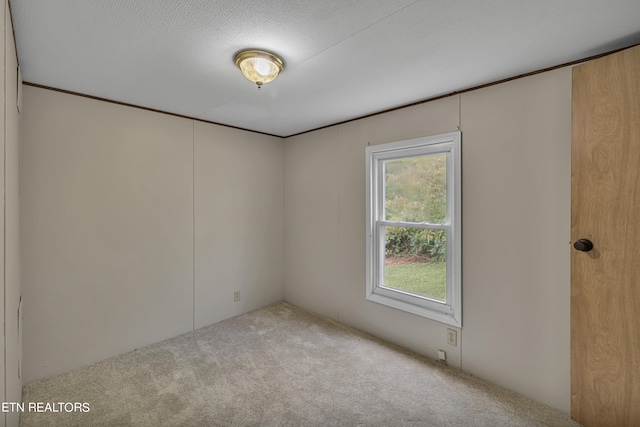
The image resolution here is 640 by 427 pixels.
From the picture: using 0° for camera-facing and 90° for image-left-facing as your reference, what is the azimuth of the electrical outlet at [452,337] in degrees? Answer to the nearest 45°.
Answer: approximately 45°

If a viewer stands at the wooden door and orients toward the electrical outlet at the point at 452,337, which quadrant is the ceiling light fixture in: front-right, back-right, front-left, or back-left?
front-left

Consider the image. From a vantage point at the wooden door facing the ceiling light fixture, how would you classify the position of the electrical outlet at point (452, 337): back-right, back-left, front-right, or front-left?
front-right
